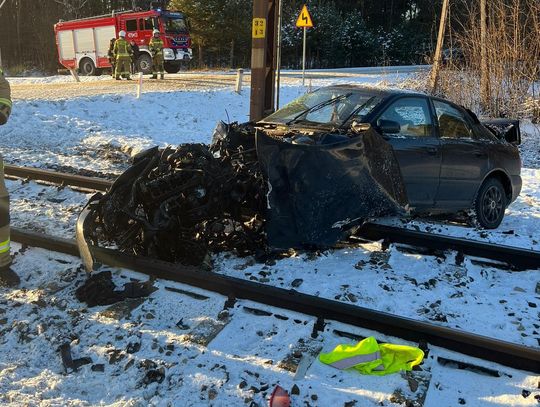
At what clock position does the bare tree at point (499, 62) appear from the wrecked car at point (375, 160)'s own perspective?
The bare tree is roughly at 5 o'clock from the wrecked car.

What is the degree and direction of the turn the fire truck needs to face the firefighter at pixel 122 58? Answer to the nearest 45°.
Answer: approximately 45° to its right

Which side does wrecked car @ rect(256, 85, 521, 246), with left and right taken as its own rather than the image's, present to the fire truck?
right

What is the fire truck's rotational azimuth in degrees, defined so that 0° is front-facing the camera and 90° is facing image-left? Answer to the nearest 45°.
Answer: approximately 315°

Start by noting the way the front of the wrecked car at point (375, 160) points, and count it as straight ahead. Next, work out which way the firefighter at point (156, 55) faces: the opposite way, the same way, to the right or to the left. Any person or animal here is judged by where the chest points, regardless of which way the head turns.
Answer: to the left

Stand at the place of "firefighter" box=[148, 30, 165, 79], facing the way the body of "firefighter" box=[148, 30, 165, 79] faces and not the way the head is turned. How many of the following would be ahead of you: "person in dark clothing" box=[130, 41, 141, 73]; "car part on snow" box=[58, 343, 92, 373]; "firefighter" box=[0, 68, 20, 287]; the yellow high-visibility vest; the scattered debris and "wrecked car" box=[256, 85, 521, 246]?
5

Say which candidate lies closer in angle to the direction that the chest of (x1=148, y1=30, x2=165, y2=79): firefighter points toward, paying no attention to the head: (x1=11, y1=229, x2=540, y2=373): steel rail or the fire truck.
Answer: the steel rail

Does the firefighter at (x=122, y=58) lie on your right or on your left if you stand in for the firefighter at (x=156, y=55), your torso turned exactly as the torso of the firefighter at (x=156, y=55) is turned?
on your right
